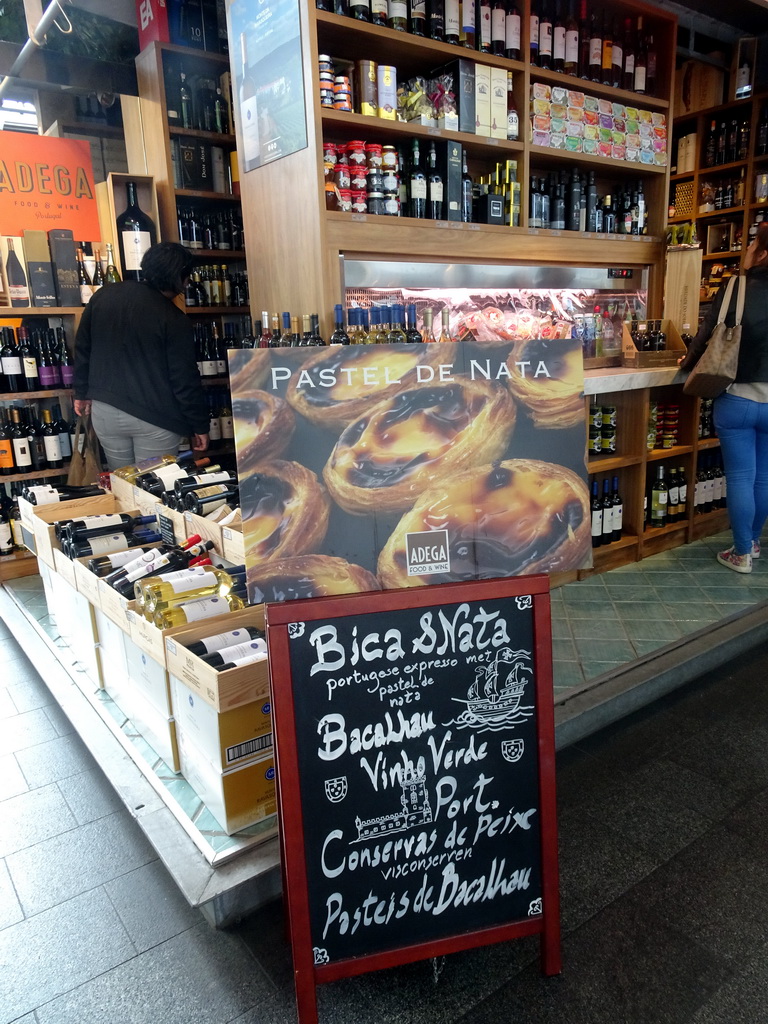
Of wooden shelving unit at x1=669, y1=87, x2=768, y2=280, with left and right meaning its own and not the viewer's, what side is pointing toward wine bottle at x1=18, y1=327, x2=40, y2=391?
front

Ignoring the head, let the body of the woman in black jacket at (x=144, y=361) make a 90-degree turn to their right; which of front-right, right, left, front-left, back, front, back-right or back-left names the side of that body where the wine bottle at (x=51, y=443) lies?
back

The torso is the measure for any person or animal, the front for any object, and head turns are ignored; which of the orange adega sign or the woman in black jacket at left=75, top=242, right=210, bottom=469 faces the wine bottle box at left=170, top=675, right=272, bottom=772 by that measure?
the orange adega sign

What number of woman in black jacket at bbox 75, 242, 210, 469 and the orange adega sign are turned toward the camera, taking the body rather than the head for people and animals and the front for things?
1

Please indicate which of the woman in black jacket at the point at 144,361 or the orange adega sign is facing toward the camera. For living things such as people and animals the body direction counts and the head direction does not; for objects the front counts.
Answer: the orange adega sign

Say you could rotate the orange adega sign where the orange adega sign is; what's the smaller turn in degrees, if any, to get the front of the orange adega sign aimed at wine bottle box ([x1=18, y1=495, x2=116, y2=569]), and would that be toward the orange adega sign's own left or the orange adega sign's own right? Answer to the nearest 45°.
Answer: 0° — it already faces it

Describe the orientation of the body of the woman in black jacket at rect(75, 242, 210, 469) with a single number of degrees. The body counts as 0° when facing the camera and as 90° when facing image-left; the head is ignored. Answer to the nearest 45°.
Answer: approximately 225°

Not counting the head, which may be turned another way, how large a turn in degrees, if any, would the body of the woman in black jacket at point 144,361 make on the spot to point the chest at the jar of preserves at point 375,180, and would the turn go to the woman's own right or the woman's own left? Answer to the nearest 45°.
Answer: approximately 90° to the woman's own right

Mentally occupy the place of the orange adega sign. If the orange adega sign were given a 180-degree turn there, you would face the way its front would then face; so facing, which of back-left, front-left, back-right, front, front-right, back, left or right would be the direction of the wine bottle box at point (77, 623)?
back

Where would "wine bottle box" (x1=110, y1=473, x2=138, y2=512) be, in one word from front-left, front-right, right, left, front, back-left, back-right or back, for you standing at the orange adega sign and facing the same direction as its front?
front

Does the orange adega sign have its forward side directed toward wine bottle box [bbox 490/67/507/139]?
no

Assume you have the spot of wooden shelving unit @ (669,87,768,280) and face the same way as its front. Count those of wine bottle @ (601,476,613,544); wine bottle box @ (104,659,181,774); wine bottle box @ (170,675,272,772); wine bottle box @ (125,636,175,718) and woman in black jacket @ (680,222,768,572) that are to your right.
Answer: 0

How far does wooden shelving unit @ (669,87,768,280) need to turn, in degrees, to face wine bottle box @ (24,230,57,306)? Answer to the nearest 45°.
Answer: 0° — it already faces it

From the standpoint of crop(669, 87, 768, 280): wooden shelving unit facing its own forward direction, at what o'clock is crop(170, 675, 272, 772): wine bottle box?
The wine bottle box is roughly at 11 o'clock from the wooden shelving unit.

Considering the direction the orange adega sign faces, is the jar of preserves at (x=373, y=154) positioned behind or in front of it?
in front

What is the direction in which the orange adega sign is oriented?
toward the camera

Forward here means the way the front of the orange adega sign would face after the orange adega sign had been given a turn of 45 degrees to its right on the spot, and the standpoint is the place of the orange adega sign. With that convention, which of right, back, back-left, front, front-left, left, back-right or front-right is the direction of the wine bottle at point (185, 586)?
front-left

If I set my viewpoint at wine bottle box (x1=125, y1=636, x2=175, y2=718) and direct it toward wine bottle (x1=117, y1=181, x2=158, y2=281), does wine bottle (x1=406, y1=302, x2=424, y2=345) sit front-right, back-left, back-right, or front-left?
front-right

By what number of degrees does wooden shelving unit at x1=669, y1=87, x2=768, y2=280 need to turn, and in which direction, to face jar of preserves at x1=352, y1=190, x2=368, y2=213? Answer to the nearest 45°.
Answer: approximately 45° to its left

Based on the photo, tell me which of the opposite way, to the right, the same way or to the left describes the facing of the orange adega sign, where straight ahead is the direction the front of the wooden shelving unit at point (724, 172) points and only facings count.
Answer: to the left
